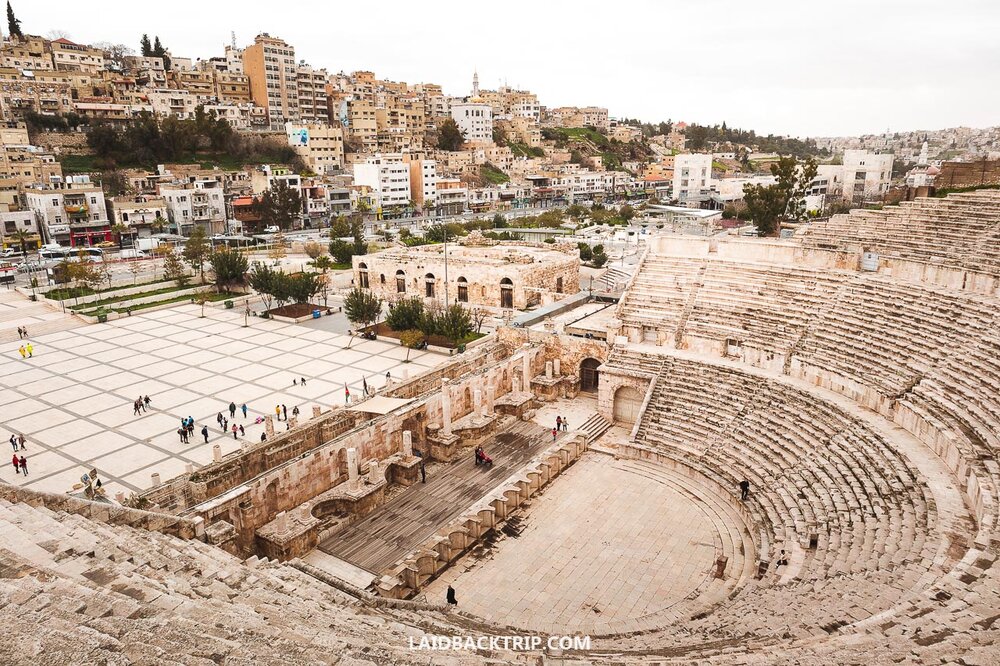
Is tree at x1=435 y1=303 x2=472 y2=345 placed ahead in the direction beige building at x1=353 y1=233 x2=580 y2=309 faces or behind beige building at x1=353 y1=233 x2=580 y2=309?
ahead

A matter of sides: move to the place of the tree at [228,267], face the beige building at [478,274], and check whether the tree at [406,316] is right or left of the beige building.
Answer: right

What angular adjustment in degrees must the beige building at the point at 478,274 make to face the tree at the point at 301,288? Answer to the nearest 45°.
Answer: approximately 45° to its right

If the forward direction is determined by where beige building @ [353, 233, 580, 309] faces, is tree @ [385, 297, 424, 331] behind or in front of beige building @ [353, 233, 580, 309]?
in front

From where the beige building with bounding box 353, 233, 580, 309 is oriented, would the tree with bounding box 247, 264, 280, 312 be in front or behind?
in front

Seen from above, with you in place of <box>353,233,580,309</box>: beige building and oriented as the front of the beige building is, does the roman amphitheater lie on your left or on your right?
on your left

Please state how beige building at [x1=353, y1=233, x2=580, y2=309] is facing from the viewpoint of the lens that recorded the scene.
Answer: facing the viewer and to the left of the viewer
